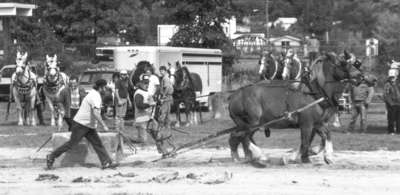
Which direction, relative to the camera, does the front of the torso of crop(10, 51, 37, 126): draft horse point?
toward the camera

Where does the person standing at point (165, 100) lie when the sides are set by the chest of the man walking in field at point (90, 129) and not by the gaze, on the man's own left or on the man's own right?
on the man's own left

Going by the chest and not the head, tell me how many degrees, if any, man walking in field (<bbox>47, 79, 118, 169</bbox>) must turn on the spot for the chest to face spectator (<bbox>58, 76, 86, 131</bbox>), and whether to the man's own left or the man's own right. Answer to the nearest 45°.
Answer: approximately 90° to the man's own left

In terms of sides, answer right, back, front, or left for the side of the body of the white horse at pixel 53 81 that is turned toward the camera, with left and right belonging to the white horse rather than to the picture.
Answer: front

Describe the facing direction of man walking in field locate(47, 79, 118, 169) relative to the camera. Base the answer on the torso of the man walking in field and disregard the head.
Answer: to the viewer's right

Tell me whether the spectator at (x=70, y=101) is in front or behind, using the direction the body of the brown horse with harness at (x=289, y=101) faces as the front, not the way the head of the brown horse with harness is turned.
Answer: behind

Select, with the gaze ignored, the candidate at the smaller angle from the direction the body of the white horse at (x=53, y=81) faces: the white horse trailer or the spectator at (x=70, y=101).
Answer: the spectator

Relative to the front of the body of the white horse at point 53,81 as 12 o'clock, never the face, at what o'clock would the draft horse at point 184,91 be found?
The draft horse is roughly at 9 o'clock from the white horse.

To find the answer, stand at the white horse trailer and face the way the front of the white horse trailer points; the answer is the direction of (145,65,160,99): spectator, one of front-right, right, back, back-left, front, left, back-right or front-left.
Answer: left

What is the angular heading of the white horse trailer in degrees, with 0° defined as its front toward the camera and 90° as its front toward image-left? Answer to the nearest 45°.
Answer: approximately 90°

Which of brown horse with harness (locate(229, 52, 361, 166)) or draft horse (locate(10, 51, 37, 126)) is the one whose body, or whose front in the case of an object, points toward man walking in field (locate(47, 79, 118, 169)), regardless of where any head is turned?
the draft horse
